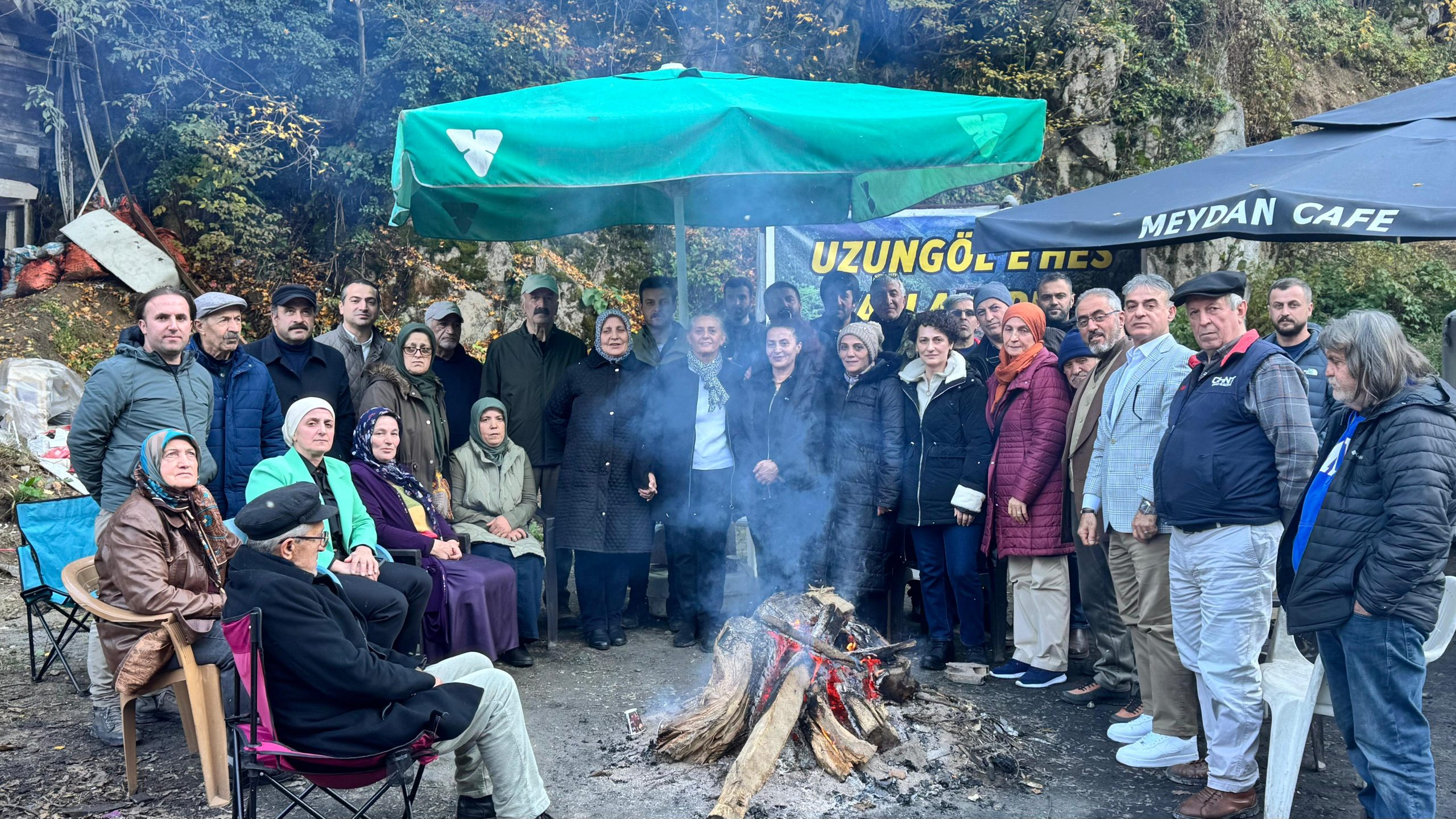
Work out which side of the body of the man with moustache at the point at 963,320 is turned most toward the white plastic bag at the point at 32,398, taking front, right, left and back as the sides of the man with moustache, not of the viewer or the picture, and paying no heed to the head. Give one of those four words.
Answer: right

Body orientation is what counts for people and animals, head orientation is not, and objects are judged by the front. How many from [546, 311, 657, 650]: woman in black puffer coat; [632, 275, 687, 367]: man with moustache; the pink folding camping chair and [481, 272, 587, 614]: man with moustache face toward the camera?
3

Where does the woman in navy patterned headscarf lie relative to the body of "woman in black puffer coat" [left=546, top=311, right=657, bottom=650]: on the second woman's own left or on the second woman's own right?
on the second woman's own right

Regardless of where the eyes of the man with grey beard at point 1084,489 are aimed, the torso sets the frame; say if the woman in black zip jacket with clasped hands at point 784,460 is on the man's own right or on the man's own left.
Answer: on the man's own right

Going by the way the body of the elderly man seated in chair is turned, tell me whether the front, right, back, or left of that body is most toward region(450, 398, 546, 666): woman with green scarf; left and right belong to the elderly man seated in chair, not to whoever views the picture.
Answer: left

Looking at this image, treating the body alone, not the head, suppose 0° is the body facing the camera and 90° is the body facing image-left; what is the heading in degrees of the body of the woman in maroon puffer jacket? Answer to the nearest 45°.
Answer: approximately 45°

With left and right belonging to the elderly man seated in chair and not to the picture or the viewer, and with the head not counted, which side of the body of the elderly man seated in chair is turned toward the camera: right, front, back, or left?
right

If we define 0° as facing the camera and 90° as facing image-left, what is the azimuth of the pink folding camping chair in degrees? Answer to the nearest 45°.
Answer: approximately 270°

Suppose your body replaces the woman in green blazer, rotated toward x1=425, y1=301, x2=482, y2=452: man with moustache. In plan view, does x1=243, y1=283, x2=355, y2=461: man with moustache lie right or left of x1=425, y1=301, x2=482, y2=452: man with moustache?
left

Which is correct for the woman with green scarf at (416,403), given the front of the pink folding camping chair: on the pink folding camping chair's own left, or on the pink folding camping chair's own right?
on the pink folding camping chair's own left

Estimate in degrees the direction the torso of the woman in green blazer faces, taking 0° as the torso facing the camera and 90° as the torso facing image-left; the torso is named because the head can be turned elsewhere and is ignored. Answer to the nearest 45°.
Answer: approximately 315°

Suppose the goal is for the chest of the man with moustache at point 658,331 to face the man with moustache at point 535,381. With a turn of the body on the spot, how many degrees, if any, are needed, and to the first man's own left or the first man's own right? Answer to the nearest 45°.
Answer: approximately 90° to the first man's own right
